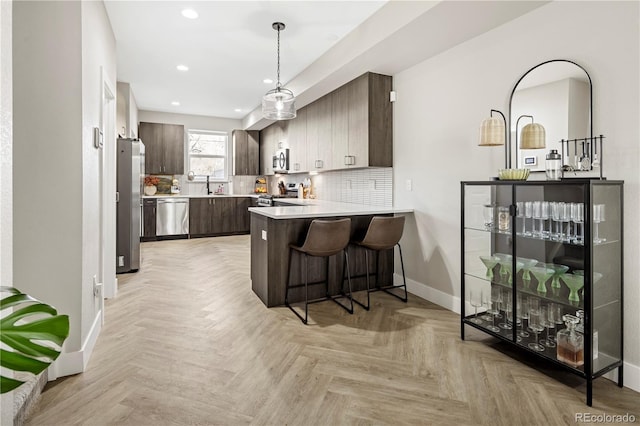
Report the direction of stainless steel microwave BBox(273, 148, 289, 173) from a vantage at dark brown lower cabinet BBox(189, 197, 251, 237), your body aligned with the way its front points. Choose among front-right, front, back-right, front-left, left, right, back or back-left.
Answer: front-left

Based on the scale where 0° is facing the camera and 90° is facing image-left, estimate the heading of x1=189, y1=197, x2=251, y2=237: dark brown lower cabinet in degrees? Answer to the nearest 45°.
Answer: approximately 0°

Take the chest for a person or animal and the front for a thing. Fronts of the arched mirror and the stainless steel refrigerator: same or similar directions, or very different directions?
very different directions
